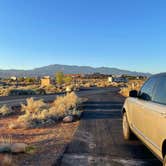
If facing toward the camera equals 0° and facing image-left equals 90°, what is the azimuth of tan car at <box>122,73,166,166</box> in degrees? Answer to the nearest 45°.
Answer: approximately 135°

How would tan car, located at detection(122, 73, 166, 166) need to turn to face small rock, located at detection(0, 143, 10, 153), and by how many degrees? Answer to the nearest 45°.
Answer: approximately 45° to its left

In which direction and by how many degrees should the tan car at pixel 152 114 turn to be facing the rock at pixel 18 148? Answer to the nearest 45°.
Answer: approximately 45° to its left
